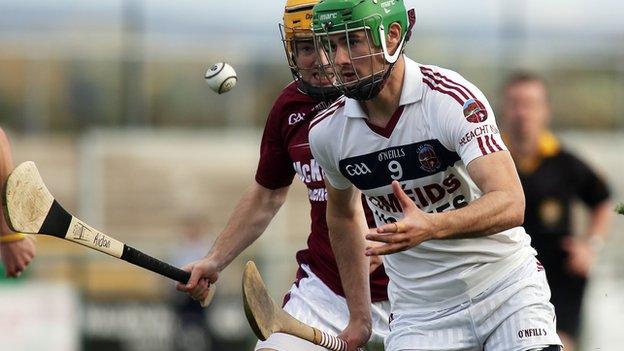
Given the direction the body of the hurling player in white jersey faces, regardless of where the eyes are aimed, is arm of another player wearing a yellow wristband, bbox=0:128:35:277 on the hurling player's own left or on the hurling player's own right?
on the hurling player's own right

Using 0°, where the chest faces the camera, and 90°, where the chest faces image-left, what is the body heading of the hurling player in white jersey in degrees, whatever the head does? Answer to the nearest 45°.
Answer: approximately 45°

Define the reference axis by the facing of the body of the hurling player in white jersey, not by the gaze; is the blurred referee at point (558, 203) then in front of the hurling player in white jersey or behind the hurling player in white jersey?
behind

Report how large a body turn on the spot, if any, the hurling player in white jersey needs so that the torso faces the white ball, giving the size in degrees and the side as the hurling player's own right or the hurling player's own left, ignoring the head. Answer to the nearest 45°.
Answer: approximately 90° to the hurling player's own right
